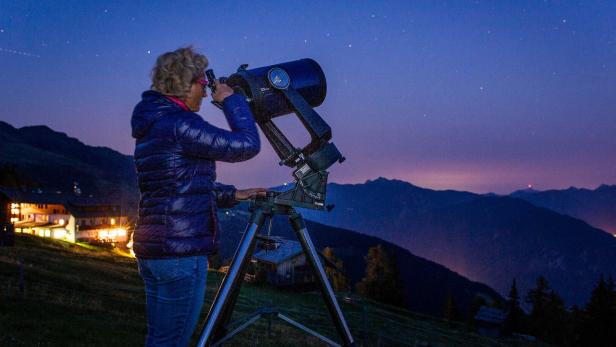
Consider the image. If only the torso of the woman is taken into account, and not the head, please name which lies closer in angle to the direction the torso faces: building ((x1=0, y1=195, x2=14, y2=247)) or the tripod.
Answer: the tripod

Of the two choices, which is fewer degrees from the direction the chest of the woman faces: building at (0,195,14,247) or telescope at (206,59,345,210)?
the telescope

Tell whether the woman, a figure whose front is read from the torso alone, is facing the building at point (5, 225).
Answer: no

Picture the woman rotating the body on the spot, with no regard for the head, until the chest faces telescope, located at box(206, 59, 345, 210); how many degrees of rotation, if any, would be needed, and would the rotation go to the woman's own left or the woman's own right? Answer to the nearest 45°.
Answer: approximately 45° to the woman's own left

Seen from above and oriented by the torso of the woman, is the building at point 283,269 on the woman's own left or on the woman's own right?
on the woman's own left

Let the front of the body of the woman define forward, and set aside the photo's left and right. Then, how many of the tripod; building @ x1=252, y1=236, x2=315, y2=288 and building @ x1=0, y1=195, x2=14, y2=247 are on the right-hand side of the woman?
0

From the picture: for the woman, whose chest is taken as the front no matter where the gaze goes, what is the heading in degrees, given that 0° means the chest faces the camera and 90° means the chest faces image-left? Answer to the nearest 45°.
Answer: approximately 270°
